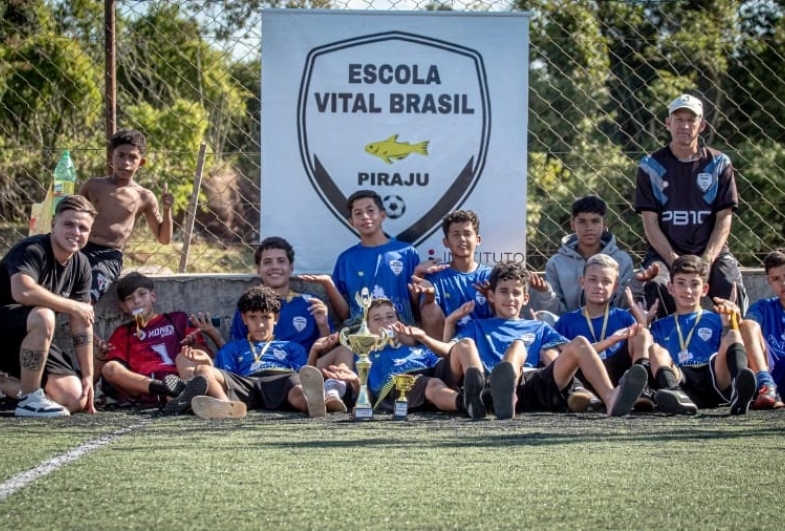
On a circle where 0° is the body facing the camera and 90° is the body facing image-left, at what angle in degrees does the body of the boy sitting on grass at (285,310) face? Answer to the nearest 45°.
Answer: approximately 0°

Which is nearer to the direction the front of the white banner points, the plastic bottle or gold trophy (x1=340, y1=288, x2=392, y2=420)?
the gold trophy

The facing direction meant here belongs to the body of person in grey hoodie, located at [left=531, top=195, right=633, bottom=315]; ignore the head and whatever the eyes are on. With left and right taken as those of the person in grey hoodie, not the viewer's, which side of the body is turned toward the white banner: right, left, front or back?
right

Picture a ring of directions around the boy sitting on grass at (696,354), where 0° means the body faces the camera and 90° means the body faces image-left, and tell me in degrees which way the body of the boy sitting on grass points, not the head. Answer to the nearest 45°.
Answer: approximately 0°

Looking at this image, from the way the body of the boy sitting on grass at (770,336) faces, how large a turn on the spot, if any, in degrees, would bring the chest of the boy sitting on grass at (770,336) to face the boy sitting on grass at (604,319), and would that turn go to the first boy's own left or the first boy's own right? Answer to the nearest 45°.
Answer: approximately 90° to the first boy's own right

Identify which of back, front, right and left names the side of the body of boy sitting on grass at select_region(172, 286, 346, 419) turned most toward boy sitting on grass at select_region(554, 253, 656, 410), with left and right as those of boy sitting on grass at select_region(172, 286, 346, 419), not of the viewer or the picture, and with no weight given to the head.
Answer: left
